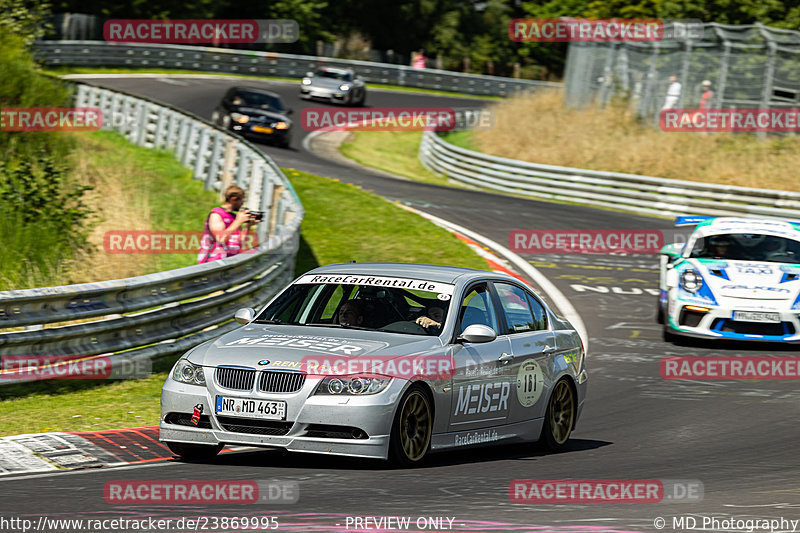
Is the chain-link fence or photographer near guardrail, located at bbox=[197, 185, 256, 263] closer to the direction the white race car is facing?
the photographer near guardrail

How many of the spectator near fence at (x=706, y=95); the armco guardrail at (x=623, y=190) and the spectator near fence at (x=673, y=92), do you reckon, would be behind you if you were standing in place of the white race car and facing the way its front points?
3

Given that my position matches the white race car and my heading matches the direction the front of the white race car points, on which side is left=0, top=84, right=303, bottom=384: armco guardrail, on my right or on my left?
on my right

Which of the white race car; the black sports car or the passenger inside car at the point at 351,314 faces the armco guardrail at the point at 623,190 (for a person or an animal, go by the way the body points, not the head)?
the black sports car

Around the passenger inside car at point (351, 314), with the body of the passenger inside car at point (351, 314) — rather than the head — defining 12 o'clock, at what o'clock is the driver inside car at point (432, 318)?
the driver inside car at point (432, 318) is roughly at 8 o'clock from the passenger inside car at point (351, 314).

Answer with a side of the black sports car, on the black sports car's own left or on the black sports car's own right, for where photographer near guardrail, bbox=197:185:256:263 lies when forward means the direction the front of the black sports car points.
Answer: on the black sports car's own right

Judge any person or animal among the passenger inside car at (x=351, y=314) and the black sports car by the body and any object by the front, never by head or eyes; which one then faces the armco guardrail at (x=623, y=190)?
the black sports car

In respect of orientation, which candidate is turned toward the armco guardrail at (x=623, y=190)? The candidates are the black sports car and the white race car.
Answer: the black sports car

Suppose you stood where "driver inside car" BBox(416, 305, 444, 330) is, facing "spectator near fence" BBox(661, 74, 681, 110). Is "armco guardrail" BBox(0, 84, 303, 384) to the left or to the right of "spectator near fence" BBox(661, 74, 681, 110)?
left

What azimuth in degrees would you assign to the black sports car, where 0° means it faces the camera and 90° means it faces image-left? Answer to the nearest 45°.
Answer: approximately 315°

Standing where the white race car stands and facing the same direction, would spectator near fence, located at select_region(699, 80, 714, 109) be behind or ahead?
behind

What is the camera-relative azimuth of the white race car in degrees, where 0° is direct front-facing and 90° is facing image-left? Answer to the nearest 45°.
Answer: approximately 0°
